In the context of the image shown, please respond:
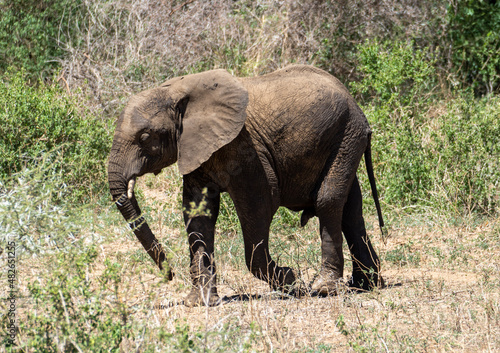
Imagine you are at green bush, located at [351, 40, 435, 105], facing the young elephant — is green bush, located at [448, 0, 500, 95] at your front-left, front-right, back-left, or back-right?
back-left

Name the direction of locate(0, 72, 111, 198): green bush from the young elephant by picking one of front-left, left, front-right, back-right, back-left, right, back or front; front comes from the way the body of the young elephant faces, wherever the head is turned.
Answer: front-right

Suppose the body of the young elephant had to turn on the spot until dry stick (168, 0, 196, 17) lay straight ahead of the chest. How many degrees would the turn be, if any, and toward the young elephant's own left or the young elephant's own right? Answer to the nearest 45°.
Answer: approximately 90° to the young elephant's own right

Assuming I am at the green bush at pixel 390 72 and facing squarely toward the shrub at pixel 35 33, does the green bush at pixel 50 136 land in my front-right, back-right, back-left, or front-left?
front-left

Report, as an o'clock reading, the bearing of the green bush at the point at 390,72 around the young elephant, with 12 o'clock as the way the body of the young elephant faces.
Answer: The green bush is roughly at 4 o'clock from the young elephant.

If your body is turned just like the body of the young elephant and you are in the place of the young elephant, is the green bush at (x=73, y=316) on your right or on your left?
on your left

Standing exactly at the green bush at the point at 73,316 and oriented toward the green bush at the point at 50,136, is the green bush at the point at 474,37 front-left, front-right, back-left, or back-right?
front-right

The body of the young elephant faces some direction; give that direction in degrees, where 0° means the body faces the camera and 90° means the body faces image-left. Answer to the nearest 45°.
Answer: approximately 90°

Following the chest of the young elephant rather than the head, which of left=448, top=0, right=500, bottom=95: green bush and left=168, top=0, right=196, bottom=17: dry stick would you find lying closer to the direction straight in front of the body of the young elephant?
the dry stick

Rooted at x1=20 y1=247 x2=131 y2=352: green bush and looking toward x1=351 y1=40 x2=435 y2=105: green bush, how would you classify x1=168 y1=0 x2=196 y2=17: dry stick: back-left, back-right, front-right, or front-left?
front-left

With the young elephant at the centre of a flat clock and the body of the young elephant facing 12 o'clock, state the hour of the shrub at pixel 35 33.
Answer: The shrub is roughly at 2 o'clock from the young elephant.

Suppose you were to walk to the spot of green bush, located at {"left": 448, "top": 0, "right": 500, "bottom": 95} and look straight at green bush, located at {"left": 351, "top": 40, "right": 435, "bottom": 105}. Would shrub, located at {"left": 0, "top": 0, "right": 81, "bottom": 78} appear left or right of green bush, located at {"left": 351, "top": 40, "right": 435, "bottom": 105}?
right

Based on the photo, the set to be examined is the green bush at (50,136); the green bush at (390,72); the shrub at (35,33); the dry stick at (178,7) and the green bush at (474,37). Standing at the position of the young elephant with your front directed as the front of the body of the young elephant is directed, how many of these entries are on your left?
0

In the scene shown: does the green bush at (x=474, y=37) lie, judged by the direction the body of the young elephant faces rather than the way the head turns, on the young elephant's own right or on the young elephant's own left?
on the young elephant's own right

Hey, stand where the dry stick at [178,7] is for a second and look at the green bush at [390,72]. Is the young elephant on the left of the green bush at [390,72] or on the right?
right
